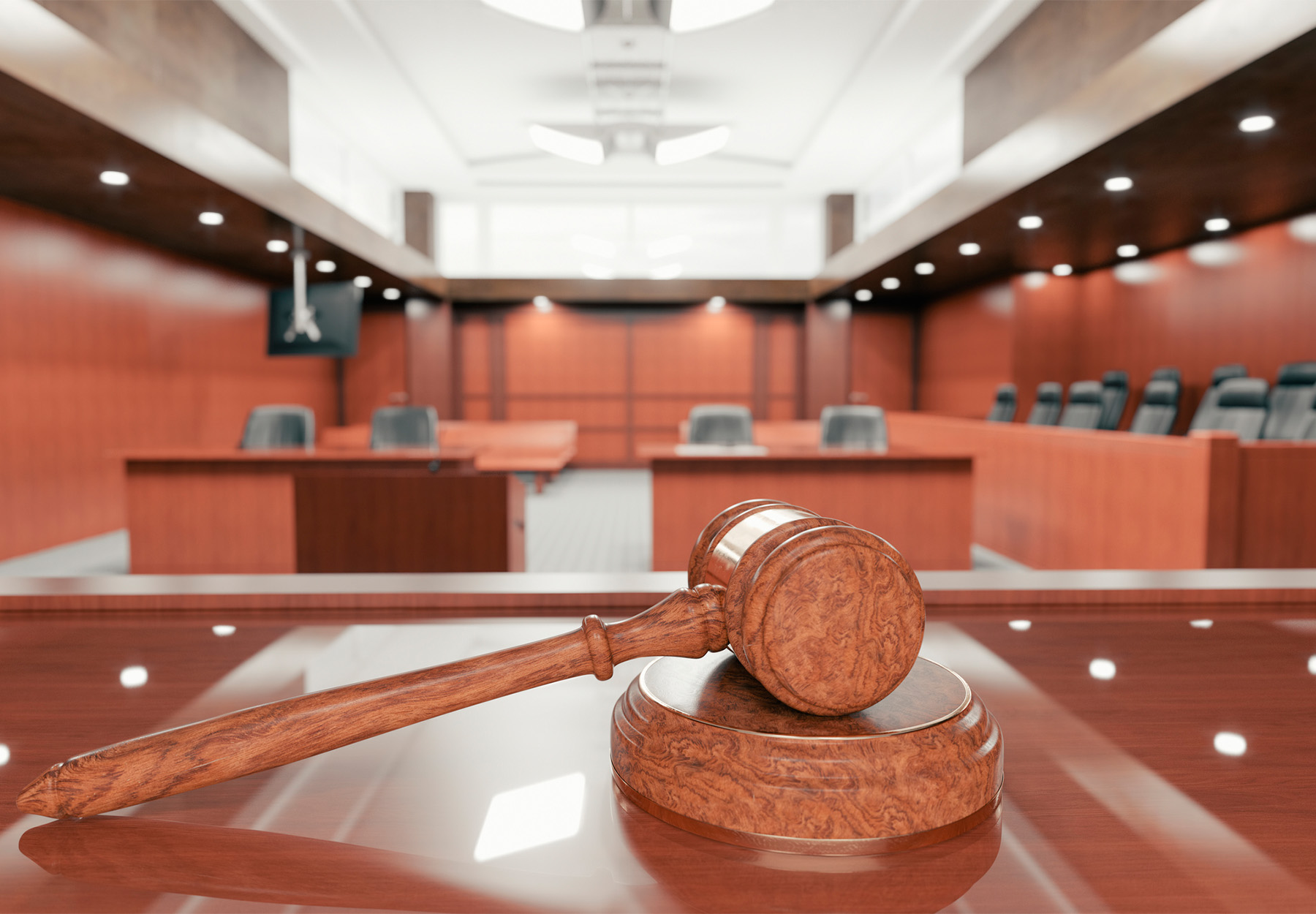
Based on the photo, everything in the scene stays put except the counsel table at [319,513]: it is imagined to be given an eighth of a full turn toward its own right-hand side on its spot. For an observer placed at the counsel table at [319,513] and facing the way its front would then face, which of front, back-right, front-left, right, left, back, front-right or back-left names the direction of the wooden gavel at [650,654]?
front-left

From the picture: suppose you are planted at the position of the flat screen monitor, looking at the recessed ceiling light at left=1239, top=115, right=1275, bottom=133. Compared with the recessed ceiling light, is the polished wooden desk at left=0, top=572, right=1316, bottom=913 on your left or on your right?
right

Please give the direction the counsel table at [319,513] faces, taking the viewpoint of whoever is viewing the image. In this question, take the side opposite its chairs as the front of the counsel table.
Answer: facing the viewer

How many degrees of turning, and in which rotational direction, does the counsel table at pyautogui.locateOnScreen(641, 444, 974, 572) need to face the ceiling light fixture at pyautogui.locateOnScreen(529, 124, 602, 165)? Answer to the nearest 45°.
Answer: approximately 135° to its right

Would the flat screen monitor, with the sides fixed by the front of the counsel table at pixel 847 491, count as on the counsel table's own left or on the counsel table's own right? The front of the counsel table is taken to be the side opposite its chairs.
on the counsel table's own right

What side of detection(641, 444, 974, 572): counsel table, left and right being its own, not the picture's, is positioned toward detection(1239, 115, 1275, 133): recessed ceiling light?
left

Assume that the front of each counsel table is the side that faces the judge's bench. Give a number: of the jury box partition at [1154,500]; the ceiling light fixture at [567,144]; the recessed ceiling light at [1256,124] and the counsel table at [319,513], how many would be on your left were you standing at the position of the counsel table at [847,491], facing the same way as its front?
2

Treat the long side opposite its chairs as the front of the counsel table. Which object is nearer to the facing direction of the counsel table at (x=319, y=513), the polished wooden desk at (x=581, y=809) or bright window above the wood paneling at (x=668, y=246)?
the polished wooden desk

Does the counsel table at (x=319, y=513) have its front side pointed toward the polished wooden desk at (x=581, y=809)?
yes

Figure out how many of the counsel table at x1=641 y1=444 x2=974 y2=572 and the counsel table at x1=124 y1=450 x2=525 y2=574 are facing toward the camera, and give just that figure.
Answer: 2

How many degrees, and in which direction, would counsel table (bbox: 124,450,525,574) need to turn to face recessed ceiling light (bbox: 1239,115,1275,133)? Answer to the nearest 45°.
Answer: approximately 45° to its left

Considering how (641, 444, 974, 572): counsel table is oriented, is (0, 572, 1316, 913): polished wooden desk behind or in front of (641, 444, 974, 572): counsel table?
in front

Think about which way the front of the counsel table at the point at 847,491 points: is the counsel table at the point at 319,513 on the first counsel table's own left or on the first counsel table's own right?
on the first counsel table's own right

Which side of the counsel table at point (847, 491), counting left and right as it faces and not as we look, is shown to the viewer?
front
